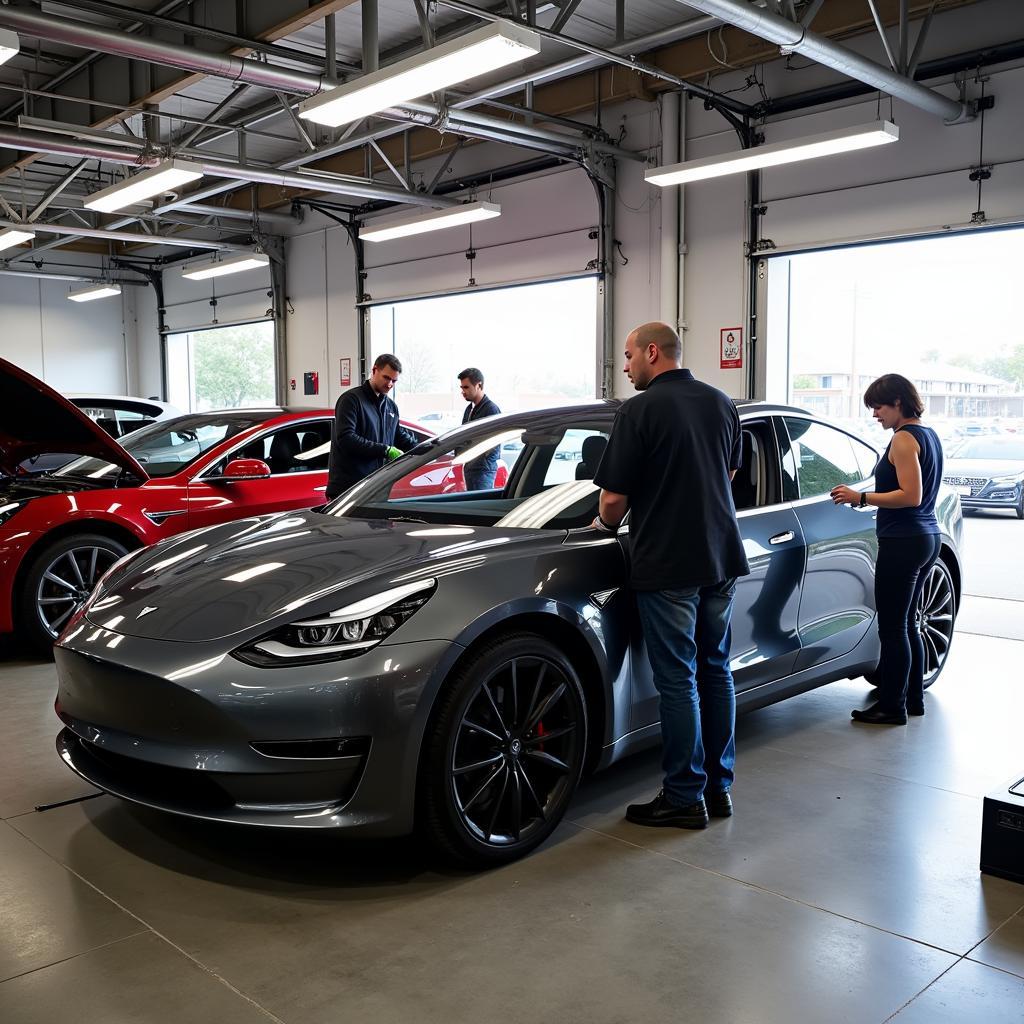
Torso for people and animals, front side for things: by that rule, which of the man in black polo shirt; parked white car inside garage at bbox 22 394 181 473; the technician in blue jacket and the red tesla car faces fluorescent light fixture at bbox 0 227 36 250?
the man in black polo shirt

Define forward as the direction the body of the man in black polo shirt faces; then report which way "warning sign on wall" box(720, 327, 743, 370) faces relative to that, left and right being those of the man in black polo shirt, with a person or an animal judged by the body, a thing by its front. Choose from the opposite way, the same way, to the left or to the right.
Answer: to the left

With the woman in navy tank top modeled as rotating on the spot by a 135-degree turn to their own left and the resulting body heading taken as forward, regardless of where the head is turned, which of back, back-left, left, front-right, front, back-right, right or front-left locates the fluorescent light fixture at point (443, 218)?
back

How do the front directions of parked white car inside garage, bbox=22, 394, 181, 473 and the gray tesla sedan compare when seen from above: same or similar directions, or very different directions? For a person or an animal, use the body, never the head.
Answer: same or similar directions

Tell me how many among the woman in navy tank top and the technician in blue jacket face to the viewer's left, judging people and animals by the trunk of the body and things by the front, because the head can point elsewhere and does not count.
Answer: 1

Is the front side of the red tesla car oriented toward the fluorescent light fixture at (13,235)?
no

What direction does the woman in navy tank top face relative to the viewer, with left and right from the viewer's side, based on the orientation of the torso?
facing to the left of the viewer

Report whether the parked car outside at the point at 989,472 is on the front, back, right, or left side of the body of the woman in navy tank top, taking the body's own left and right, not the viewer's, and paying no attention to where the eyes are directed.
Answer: right

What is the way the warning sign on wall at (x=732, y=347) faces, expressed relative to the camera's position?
facing the viewer and to the left of the viewer

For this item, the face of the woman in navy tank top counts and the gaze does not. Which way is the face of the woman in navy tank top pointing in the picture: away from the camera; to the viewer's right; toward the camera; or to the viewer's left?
to the viewer's left

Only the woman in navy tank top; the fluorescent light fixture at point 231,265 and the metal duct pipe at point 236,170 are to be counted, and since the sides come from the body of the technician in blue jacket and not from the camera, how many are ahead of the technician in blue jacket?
1

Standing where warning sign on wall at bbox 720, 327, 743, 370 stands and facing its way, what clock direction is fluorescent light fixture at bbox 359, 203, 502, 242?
The fluorescent light fixture is roughly at 2 o'clock from the warning sign on wall.

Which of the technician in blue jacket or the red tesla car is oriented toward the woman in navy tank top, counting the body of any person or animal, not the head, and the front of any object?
the technician in blue jacket

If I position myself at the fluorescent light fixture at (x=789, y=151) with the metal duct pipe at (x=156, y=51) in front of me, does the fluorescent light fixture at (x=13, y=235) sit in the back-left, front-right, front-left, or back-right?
front-right
